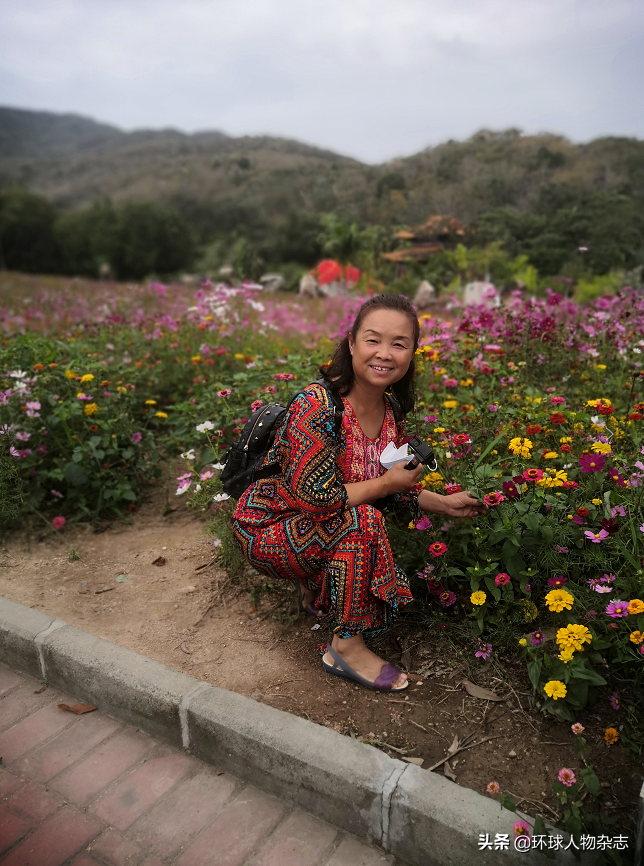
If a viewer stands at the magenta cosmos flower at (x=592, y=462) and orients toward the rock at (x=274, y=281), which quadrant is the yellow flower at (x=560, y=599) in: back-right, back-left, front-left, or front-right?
back-left

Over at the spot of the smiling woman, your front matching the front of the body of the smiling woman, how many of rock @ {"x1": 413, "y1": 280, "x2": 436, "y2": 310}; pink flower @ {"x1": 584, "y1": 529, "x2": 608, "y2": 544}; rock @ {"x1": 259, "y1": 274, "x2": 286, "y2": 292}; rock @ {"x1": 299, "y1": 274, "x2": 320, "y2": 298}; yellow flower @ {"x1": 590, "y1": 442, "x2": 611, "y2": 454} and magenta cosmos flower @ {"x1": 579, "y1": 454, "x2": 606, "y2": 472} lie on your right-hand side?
0

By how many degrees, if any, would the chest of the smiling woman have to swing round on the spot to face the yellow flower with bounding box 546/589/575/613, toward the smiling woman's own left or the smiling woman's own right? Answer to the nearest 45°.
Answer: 0° — they already face it

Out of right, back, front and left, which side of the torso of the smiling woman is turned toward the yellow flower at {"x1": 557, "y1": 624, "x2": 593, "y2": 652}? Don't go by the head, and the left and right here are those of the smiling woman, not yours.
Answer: front

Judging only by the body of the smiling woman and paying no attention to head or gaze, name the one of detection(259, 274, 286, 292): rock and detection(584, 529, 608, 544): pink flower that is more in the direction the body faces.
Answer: the pink flower

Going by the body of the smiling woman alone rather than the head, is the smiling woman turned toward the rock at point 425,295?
no

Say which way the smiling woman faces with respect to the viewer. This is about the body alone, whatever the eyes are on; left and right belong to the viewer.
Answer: facing the viewer and to the right of the viewer

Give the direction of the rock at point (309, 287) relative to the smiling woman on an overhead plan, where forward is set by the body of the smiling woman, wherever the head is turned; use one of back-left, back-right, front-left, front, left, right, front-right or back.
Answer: back-left

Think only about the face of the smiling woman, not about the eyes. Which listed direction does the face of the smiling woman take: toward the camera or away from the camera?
toward the camera

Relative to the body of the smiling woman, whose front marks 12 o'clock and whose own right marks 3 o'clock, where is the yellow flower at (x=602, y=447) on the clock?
The yellow flower is roughly at 10 o'clock from the smiling woman.

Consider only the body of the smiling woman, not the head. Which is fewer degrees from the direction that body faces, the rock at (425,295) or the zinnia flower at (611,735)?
the zinnia flower

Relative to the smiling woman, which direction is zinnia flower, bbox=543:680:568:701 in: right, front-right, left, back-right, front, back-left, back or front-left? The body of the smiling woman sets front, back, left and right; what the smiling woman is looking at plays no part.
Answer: front

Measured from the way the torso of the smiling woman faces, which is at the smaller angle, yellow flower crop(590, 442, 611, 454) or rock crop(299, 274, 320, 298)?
the yellow flower

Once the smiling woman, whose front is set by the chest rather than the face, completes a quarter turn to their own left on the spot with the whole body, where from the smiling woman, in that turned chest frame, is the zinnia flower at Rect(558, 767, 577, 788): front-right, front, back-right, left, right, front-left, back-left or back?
right

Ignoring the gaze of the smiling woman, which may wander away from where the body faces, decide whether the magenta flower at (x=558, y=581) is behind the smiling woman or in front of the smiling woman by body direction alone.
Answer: in front
